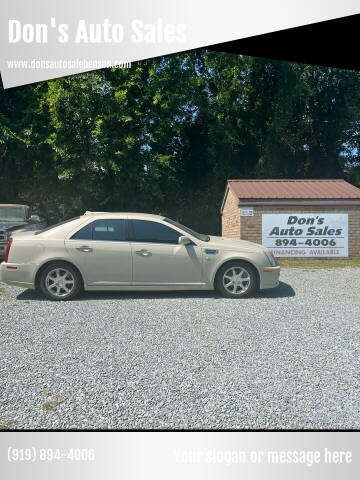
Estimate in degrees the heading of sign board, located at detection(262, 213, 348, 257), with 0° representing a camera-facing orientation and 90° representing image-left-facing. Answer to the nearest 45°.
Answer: approximately 0°

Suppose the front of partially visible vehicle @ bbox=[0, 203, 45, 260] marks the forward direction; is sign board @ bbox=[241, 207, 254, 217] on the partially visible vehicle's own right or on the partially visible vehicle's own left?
on the partially visible vehicle's own left

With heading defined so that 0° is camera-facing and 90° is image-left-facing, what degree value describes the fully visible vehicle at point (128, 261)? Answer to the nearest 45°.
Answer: approximately 270°

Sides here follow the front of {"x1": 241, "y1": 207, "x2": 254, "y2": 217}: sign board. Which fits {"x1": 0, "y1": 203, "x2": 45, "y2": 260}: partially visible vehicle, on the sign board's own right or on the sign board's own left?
on the sign board's own right

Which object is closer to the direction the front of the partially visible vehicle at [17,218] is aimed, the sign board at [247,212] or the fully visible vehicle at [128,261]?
the fully visible vehicle

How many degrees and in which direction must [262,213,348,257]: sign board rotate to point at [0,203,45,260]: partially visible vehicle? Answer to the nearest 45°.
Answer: approximately 90° to its right

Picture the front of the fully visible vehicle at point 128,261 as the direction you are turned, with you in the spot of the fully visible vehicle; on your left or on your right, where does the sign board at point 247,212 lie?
on your left

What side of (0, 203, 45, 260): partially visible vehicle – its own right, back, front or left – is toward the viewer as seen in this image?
front
